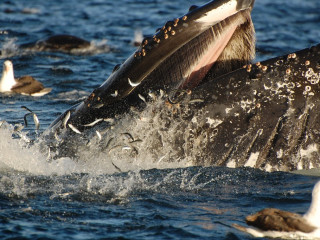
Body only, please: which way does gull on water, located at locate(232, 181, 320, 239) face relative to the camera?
to the viewer's right

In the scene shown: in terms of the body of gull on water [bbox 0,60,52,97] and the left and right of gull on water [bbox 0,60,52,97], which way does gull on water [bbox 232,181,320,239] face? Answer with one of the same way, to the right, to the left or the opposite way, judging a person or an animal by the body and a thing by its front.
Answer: the opposite way

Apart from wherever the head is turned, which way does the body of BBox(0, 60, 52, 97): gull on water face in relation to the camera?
to the viewer's left

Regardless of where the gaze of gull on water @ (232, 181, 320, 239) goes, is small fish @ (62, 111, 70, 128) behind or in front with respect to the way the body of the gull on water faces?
behind

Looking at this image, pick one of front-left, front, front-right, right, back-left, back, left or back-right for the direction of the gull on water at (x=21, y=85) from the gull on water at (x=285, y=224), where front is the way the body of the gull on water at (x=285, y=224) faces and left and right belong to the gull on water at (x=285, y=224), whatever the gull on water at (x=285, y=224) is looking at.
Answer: back-left

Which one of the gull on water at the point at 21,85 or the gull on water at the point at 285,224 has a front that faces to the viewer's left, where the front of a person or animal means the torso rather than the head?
the gull on water at the point at 21,85

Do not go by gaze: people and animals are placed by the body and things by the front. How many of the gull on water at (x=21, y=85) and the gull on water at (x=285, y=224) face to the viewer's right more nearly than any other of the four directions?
1

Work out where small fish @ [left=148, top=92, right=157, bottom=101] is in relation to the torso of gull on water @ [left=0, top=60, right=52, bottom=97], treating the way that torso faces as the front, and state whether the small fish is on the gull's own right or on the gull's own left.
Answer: on the gull's own left

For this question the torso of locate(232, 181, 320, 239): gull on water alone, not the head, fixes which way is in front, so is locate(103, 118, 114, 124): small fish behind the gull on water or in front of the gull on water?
behind

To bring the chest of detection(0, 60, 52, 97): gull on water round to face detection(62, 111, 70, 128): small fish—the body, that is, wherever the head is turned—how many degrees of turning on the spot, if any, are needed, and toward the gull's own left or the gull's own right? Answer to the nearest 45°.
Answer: approximately 90° to the gull's own left

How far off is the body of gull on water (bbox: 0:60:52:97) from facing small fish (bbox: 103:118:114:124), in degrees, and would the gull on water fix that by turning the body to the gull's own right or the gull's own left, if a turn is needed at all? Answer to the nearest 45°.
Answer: approximately 90° to the gull's own left
